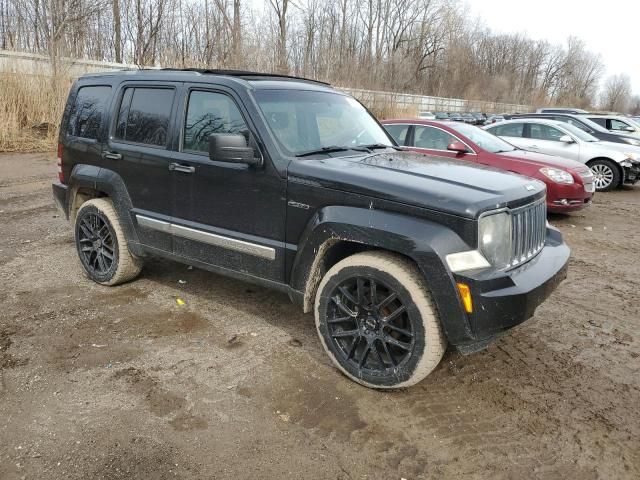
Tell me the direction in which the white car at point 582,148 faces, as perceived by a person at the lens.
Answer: facing the viewer and to the right of the viewer

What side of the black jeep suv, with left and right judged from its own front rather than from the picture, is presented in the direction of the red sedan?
left

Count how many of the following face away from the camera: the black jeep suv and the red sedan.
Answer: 0

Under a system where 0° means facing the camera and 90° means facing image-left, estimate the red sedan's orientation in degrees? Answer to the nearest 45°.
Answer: approximately 315°

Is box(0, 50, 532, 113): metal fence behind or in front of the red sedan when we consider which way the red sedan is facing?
behind

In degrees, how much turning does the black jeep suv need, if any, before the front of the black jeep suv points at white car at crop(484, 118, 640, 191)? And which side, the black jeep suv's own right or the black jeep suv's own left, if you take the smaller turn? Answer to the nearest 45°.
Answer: approximately 90° to the black jeep suv's own left
